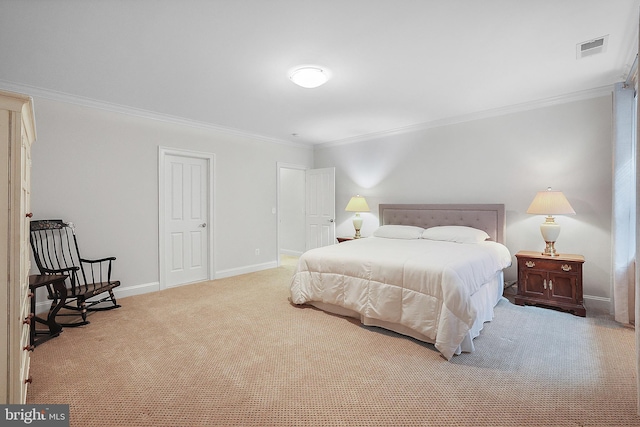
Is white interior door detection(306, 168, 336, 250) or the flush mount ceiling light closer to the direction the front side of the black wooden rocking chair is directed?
the flush mount ceiling light

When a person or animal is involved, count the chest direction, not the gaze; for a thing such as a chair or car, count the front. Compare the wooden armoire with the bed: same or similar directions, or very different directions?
very different directions

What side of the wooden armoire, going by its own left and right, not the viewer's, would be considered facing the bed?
front

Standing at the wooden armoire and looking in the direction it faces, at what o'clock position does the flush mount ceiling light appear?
The flush mount ceiling light is roughly at 12 o'clock from the wooden armoire.

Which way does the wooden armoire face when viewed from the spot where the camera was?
facing to the right of the viewer

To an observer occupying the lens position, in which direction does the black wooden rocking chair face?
facing the viewer and to the right of the viewer

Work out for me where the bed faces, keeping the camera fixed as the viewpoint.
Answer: facing the viewer and to the left of the viewer

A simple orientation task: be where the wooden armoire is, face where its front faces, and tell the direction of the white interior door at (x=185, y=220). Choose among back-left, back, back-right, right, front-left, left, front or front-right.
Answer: front-left

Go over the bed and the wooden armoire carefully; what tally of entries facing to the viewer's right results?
1

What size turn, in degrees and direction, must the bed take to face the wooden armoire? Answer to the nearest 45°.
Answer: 0° — it already faces it

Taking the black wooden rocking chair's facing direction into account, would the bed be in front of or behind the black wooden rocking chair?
in front

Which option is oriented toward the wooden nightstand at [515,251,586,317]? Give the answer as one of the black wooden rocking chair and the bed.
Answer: the black wooden rocking chair
